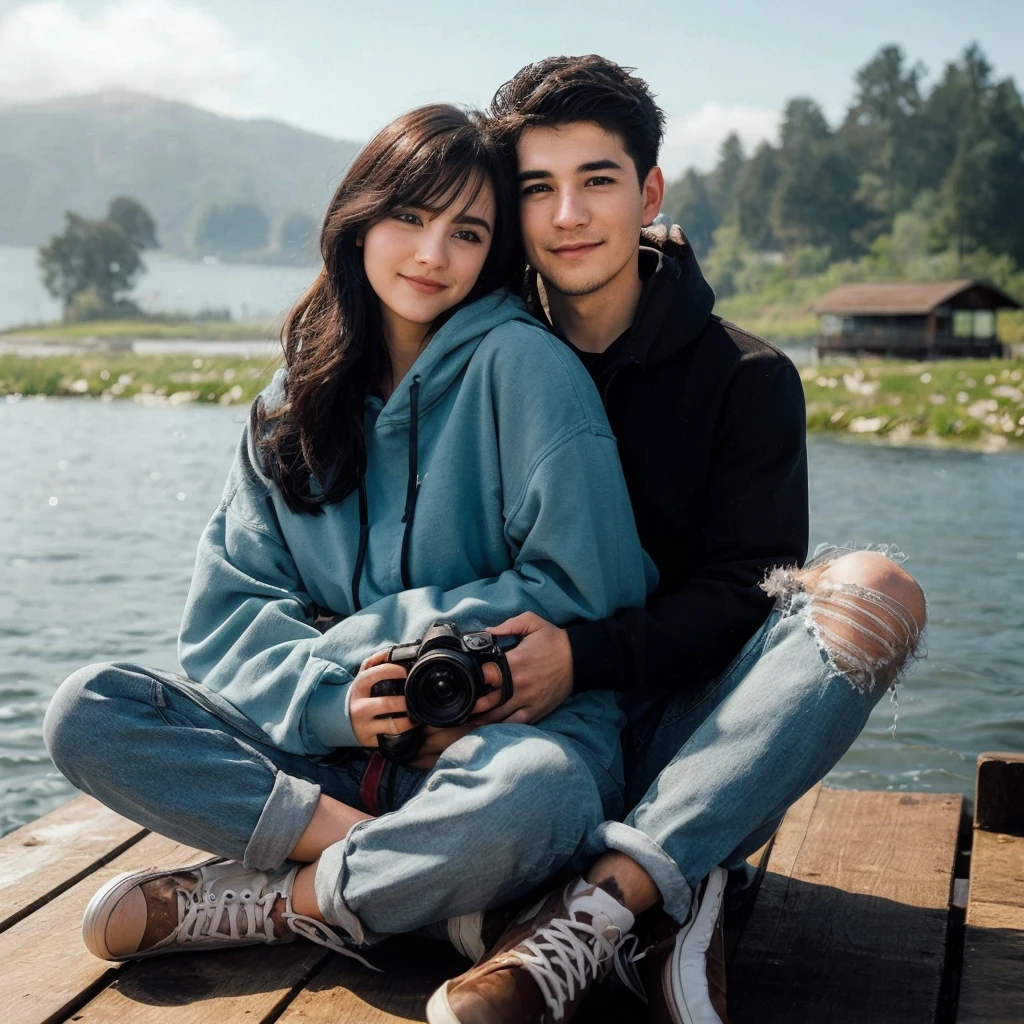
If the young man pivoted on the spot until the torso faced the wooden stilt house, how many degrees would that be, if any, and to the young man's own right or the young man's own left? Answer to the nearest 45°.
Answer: approximately 135° to the young man's own right

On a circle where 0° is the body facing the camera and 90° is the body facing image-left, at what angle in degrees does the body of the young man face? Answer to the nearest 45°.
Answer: approximately 45°

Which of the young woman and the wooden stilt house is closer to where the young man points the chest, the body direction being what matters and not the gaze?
the young woman

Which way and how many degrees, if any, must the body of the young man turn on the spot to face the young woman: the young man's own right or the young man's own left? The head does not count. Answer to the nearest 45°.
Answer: approximately 45° to the young man's own right
